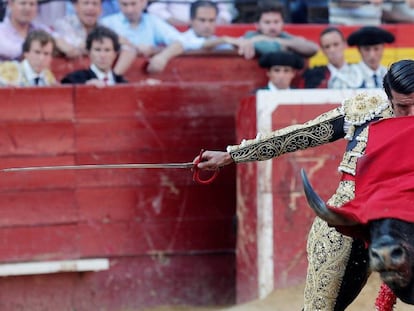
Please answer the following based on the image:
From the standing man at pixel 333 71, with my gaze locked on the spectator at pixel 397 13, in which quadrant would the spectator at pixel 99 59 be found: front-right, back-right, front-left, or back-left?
back-left

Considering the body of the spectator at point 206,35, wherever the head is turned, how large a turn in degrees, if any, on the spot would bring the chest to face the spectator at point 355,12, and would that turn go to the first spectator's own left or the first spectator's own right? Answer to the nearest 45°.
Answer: approximately 90° to the first spectator's own left

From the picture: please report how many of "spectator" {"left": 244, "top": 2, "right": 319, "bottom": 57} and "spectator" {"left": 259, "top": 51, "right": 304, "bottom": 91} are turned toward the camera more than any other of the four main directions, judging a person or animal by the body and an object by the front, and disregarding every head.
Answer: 2

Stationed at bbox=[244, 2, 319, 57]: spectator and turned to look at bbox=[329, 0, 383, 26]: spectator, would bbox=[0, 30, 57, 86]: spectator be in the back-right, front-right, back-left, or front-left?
back-left

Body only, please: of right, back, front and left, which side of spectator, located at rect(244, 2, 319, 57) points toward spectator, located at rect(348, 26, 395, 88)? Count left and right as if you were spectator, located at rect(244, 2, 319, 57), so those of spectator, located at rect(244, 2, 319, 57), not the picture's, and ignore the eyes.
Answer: left

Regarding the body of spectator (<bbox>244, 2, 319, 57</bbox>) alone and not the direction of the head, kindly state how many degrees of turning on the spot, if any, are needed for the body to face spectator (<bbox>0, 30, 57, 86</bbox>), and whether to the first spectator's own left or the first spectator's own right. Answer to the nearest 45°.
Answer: approximately 45° to the first spectator's own right

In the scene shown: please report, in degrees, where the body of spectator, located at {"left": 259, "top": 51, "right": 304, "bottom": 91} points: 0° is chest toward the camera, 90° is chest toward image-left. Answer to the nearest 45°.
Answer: approximately 0°
